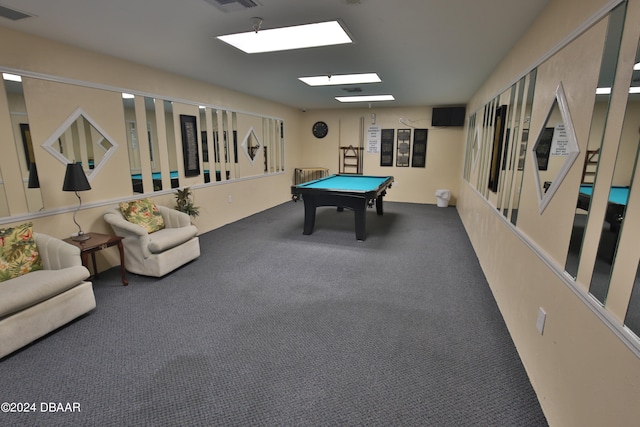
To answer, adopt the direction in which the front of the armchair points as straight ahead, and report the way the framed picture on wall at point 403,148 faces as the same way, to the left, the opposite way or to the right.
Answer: to the right

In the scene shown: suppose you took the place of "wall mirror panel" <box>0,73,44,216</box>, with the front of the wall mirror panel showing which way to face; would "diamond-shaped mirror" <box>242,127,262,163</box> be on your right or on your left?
on your left

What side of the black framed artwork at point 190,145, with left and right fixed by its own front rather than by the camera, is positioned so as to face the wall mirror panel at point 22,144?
right

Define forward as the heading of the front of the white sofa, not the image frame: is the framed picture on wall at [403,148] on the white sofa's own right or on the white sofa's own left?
on the white sofa's own left

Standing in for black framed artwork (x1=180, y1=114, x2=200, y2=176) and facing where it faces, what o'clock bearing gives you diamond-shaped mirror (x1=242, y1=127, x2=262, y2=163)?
The diamond-shaped mirror is roughly at 9 o'clock from the black framed artwork.

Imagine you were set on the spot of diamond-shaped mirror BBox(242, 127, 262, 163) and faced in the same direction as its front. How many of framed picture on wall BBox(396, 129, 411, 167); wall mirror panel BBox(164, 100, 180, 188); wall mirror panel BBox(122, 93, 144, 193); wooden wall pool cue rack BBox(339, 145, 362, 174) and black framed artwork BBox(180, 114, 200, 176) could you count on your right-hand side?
3

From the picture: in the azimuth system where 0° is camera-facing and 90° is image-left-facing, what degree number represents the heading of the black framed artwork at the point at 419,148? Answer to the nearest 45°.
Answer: approximately 0°

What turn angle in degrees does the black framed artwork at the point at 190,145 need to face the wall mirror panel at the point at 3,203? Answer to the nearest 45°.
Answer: approximately 90° to its right

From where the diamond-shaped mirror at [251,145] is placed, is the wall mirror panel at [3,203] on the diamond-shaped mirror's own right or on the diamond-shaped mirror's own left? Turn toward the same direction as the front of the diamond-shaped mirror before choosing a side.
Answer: on the diamond-shaped mirror's own right
